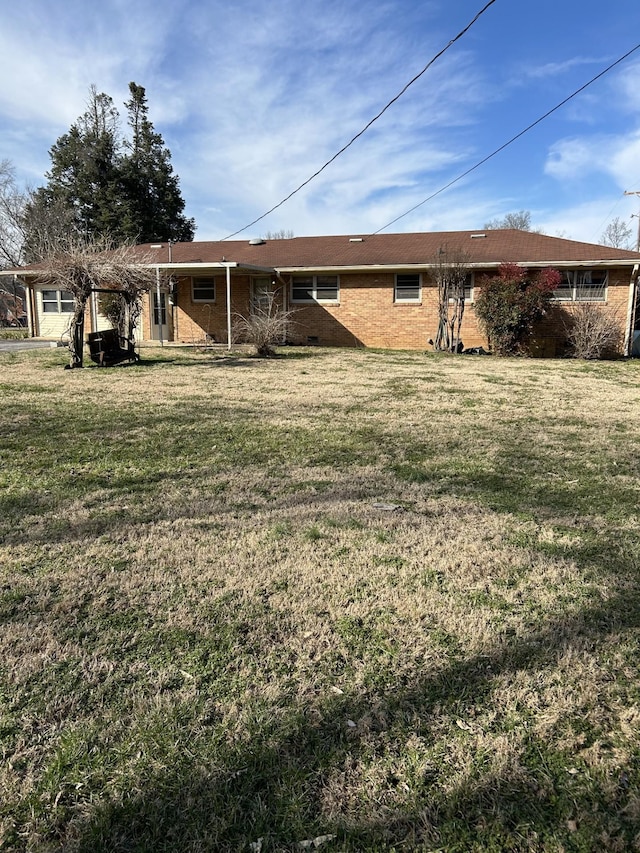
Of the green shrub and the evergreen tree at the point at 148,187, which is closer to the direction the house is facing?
the green shrub

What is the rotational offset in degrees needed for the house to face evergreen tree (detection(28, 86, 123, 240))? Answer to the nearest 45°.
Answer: approximately 135° to its right

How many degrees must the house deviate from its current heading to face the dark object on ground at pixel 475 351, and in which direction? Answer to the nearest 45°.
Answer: approximately 45° to its left

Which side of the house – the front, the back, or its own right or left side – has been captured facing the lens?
back
